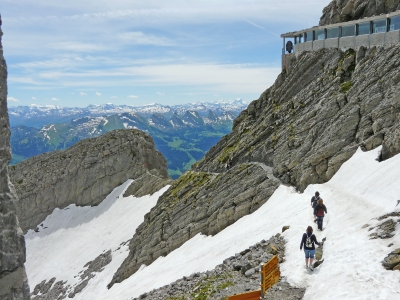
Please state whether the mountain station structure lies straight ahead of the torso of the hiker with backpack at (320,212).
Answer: yes

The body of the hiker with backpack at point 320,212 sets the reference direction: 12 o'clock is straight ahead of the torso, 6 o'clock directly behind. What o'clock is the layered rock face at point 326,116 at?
The layered rock face is roughly at 12 o'clock from the hiker with backpack.

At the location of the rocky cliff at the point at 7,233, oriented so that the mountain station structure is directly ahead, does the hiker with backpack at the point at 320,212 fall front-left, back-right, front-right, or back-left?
front-right

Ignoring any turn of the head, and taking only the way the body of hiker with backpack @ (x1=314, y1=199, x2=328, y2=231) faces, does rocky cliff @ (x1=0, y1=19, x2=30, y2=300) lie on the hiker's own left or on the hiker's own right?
on the hiker's own left

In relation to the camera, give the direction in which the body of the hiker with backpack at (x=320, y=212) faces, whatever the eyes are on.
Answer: away from the camera

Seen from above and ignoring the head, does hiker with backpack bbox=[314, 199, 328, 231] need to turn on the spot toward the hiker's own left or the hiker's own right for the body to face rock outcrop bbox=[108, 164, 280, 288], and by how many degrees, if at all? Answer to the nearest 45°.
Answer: approximately 45° to the hiker's own left
